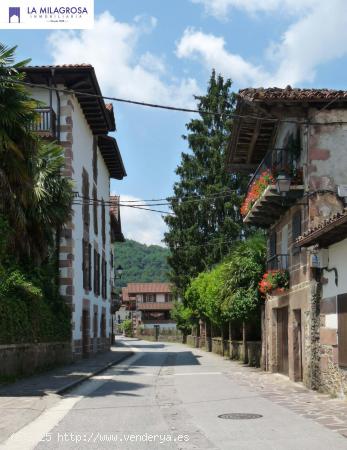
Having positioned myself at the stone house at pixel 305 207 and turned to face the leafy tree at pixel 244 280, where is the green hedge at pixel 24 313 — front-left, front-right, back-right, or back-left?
front-left

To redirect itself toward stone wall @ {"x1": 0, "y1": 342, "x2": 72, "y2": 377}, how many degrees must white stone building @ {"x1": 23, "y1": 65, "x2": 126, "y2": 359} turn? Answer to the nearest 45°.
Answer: approximately 90° to its right

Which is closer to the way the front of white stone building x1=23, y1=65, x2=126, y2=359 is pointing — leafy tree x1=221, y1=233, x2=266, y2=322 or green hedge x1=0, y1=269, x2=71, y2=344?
the leafy tree

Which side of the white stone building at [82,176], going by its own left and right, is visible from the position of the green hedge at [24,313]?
right

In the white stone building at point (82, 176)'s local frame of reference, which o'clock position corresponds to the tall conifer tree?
The tall conifer tree is roughly at 10 o'clock from the white stone building.

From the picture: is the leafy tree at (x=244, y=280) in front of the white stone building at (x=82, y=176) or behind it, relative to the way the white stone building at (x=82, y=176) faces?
in front

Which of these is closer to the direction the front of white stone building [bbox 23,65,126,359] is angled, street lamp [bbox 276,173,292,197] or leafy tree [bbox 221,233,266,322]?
the leafy tree

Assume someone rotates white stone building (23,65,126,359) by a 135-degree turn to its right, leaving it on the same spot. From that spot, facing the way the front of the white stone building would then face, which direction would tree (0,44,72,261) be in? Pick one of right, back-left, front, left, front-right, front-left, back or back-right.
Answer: front-left

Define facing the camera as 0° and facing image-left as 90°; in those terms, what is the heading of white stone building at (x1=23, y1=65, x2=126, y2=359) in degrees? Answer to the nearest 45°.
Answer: approximately 270°
